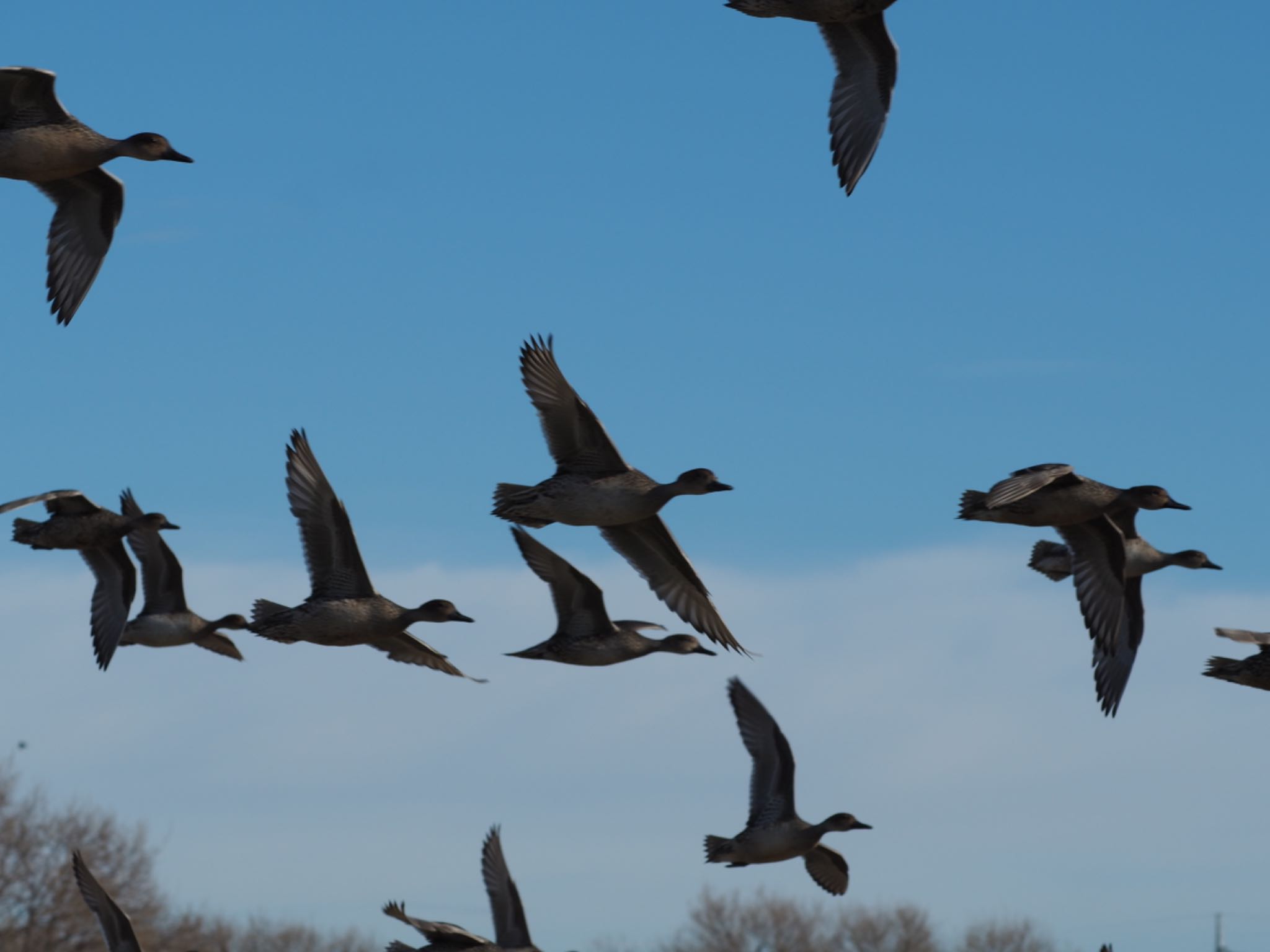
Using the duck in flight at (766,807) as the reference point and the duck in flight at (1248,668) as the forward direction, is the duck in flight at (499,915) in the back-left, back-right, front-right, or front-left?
back-right

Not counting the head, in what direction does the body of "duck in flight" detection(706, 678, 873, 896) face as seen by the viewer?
to the viewer's right

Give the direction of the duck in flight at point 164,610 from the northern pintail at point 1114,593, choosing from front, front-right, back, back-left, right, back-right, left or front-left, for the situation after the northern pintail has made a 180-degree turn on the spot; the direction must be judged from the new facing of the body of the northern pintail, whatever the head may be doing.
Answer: front

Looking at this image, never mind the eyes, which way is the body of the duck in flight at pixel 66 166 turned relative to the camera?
to the viewer's right

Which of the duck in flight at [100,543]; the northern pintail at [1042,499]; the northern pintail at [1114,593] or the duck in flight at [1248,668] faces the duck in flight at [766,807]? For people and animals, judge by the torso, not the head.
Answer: the duck in flight at [100,543]

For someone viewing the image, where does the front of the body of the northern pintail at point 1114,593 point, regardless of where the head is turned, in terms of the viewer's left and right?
facing to the right of the viewer

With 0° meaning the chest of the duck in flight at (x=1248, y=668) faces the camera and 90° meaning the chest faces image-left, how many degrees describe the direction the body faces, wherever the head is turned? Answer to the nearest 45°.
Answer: approximately 270°

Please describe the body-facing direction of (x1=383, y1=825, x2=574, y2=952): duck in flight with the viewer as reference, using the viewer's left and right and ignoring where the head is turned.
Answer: facing to the right of the viewer

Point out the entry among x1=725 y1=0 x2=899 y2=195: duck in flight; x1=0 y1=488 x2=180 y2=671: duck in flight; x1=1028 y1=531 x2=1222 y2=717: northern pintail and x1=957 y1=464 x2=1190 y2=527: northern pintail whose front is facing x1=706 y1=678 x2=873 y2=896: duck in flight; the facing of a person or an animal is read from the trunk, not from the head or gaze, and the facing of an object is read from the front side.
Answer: x1=0 y1=488 x2=180 y2=671: duck in flight

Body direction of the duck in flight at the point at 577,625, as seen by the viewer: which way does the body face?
to the viewer's right

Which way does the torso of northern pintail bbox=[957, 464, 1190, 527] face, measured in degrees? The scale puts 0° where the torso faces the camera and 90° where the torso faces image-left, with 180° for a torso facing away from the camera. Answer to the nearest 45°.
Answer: approximately 270°
